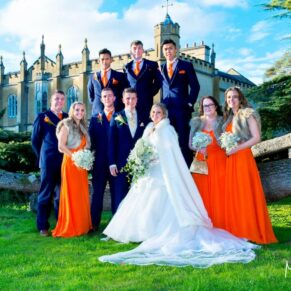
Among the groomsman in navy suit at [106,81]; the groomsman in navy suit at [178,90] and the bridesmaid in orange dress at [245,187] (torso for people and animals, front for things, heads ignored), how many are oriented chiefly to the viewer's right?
0

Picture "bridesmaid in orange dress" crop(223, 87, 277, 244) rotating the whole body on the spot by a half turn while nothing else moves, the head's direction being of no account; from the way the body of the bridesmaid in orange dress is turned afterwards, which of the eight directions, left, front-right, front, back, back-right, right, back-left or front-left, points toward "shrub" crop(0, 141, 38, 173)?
left

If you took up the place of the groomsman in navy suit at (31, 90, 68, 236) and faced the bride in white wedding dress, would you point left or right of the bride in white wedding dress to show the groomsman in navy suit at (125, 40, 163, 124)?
left

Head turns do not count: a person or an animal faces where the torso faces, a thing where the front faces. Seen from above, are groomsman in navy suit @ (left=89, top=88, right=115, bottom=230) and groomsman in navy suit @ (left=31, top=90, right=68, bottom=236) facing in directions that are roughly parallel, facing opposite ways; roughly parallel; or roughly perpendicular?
roughly parallel

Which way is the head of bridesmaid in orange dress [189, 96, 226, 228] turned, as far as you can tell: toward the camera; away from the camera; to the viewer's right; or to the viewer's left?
toward the camera

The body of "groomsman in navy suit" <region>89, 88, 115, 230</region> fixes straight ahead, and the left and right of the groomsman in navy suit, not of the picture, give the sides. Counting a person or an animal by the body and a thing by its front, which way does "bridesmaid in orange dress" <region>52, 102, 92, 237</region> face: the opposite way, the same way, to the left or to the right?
the same way

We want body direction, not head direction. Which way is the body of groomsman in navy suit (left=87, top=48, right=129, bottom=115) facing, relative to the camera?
toward the camera

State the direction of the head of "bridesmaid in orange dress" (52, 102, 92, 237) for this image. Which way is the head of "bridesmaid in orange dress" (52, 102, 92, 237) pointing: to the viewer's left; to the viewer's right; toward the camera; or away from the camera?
toward the camera

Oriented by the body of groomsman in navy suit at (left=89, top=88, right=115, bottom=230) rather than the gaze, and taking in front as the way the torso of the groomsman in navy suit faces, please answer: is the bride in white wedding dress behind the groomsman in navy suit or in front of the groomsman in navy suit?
in front

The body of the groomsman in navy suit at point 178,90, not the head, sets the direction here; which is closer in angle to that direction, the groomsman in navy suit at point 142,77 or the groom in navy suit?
the groom in navy suit

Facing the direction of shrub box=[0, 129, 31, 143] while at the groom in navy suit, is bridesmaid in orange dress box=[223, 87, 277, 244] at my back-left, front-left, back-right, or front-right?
back-right

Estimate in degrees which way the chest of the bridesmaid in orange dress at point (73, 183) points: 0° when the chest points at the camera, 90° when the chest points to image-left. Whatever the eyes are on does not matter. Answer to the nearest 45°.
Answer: approximately 315°
